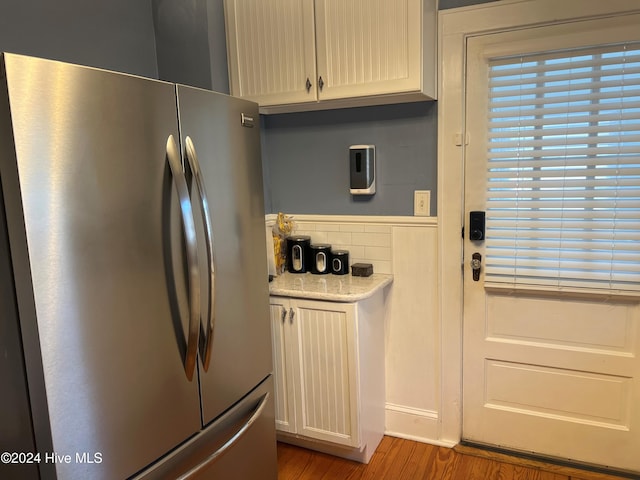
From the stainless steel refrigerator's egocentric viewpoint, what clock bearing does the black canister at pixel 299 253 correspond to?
The black canister is roughly at 9 o'clock from the stainless steel refrigerator.

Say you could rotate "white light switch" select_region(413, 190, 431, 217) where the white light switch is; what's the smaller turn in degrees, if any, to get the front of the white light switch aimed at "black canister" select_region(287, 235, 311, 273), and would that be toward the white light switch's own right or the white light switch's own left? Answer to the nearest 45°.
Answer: approximately 90° to the white light switch's own right

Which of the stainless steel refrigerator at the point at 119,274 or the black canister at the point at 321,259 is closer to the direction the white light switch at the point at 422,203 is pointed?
the stainless steel refrigerator

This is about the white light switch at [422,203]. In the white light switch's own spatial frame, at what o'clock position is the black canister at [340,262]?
The black canister is roughly at 3 o'clock from the white light switch.

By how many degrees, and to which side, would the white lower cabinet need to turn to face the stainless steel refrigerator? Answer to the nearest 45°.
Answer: approximately 45° to its right

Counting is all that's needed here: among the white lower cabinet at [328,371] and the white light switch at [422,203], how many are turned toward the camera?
2

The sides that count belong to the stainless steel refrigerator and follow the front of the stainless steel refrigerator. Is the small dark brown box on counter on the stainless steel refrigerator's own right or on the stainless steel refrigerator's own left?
on the stainless steel refrigerator's own left
